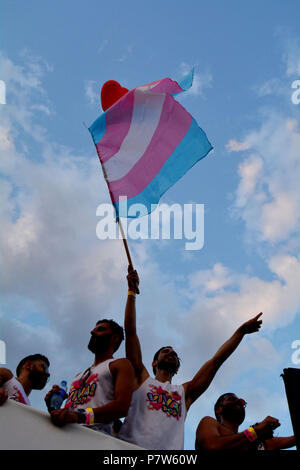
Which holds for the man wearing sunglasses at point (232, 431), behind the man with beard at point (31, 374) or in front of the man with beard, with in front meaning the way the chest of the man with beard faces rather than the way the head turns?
in front
